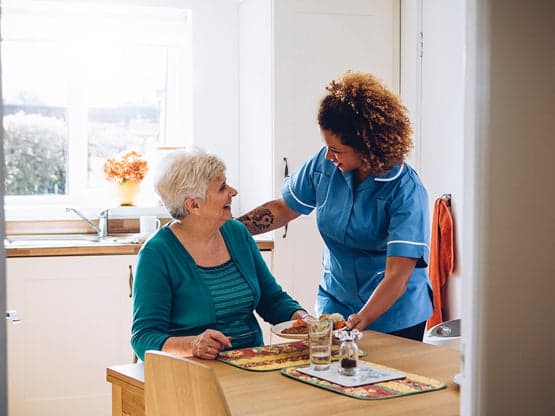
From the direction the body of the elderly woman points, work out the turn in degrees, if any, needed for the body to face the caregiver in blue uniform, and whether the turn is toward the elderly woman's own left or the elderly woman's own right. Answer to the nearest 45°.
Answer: approximately 45° to the elderly woman's own left

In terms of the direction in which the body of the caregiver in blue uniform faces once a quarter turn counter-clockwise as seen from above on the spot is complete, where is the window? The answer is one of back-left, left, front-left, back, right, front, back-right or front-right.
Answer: back

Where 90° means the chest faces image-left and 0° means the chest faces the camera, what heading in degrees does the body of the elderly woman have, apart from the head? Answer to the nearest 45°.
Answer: approximately 315°

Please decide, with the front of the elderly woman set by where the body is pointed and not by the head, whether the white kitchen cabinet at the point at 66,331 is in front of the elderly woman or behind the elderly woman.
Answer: behind

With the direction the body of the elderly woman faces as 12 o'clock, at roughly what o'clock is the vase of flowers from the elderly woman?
The vase of flowers is roughly at 7 o'clock from the elderly woman.

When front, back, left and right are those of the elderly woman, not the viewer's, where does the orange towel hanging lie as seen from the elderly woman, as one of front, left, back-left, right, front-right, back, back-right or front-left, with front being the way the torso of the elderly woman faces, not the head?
left

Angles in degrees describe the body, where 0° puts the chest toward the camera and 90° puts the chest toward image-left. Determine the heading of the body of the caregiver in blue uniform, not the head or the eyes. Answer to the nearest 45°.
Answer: approximately 45°

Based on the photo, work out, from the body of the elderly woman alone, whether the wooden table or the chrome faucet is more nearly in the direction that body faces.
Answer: the wooden table

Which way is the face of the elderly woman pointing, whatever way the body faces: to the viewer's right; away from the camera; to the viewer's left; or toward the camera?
to the viewer's right
